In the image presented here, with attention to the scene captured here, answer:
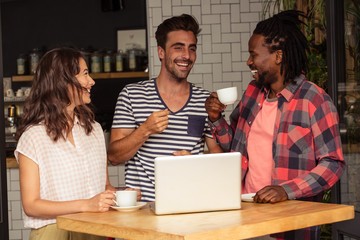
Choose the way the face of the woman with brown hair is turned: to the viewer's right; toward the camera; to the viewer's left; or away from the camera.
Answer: to the viewer's right

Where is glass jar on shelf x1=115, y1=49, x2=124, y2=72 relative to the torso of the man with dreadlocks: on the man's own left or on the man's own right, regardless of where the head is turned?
on the man's own right

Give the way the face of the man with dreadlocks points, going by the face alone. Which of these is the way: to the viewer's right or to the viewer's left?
to the viewer's left

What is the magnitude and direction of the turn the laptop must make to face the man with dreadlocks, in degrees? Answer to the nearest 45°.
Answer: approximately 45° to its right

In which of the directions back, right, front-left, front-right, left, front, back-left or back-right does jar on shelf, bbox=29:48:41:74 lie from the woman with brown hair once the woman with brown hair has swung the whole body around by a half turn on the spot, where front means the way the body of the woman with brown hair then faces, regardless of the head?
front-right

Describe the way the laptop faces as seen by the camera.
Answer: facing away from the viewer

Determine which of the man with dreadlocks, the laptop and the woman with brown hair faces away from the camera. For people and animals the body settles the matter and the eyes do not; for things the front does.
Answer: the laptop

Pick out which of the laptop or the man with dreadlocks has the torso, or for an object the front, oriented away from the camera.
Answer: the laptop

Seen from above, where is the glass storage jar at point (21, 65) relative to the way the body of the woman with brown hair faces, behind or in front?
behind

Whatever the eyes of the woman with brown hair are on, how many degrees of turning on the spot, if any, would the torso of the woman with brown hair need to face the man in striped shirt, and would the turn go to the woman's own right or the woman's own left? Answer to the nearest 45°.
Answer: approximately 90° to the woman's own left

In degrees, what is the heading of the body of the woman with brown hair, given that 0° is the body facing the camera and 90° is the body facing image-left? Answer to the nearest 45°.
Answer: approximately 315°

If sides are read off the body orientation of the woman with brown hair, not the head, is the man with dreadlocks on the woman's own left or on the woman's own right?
on the woman's own left

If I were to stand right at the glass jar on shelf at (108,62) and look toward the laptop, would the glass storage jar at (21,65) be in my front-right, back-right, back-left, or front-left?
back-right

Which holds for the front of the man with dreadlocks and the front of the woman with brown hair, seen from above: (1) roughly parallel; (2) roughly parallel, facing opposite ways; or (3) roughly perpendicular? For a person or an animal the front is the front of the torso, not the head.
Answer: roughly perpendicular

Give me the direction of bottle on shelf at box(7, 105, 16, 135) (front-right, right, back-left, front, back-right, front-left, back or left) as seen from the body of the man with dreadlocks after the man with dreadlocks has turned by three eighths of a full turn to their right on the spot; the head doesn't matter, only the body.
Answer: front-left
